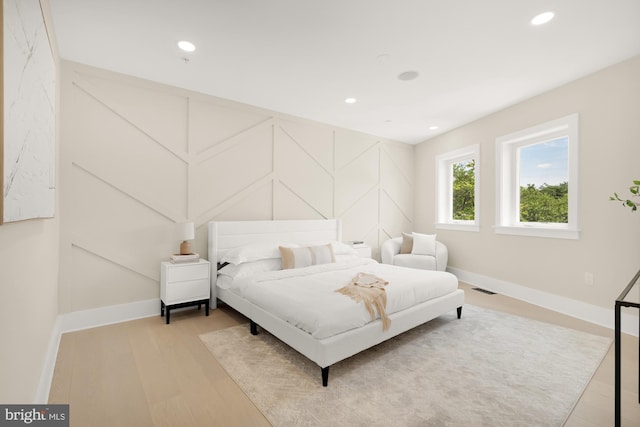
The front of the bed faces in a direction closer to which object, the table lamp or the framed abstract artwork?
the framed abstract artwork

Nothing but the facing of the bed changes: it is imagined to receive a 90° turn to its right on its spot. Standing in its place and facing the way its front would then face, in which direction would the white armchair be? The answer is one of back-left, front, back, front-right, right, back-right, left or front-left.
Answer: back

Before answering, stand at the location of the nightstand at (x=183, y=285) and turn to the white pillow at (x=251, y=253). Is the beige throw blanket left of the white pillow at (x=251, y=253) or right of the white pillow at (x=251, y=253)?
right

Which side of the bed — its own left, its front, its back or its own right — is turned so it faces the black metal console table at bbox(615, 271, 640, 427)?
front

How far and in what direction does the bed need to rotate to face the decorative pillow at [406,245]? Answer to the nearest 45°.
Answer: approximately 90° to its left

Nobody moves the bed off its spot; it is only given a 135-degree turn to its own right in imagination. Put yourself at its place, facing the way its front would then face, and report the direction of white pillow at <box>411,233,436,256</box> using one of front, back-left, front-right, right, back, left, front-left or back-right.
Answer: back-right

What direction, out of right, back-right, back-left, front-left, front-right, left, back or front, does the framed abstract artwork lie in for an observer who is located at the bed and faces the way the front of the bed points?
right

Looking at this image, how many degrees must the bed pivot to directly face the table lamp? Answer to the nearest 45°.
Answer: approximately 135° to its right

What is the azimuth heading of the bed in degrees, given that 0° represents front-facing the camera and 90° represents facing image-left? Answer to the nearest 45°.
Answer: approximately 315°
